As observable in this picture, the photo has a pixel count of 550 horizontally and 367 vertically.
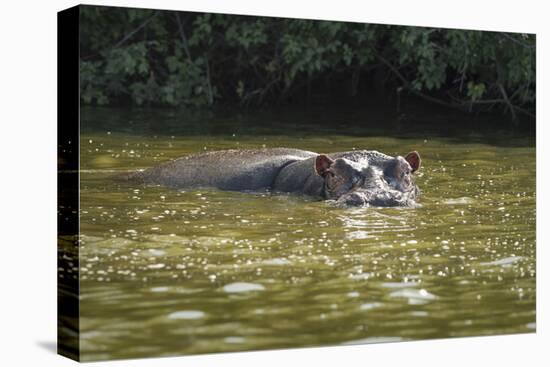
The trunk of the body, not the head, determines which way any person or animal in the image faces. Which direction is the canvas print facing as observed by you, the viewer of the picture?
facing the viewer and to the right of the viewer
